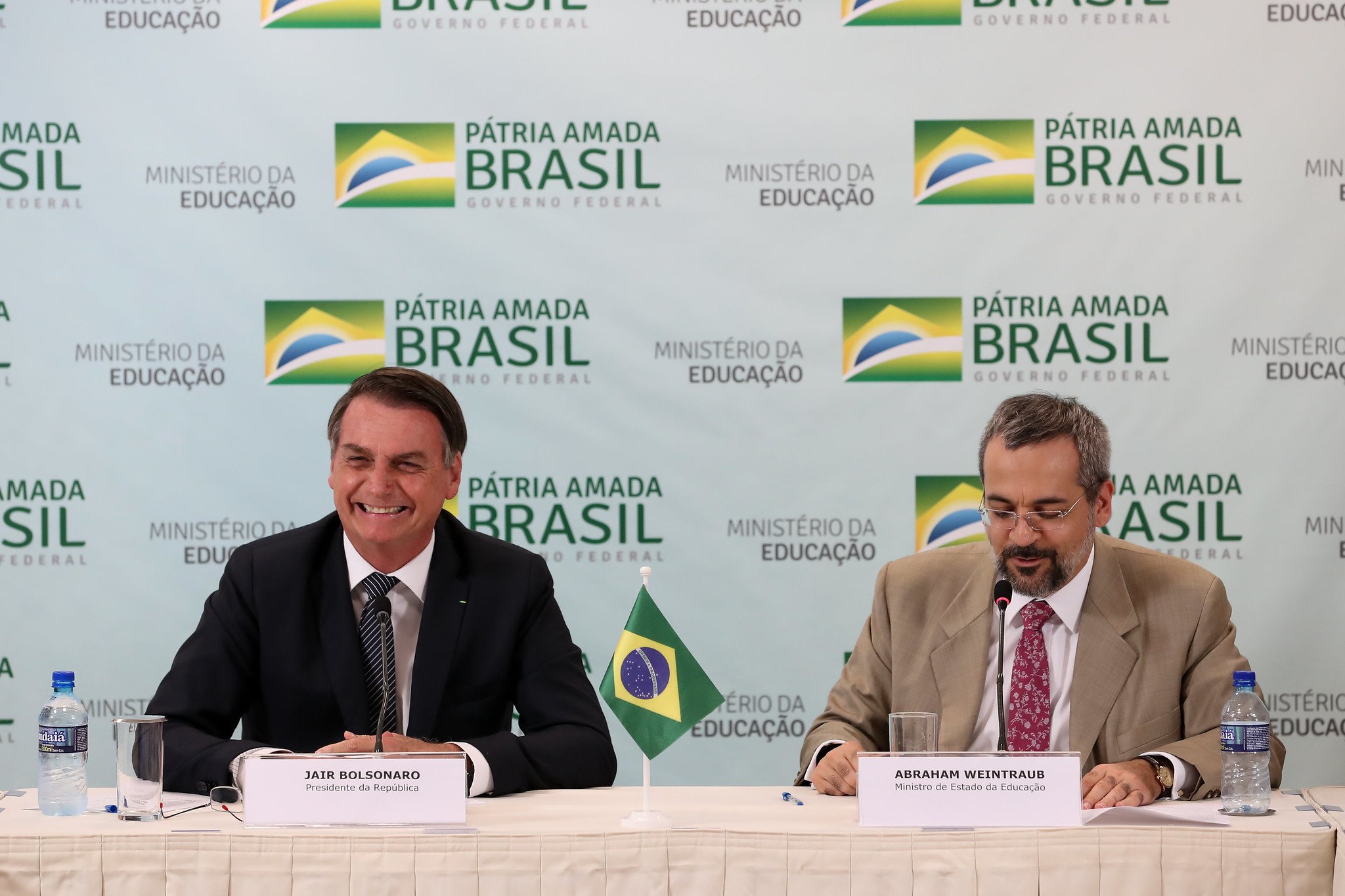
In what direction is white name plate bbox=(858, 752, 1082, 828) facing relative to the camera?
toward the camera

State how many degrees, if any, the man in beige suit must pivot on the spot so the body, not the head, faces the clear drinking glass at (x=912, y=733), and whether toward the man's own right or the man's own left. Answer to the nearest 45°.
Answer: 0° — they already face it

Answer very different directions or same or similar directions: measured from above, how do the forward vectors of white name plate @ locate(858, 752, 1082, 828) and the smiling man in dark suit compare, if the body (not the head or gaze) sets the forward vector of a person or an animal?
same or similar directions

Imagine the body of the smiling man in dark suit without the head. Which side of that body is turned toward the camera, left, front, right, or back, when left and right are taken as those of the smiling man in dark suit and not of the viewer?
front

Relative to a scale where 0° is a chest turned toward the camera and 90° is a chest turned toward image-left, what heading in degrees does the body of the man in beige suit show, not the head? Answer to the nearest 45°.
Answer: approximately 0°

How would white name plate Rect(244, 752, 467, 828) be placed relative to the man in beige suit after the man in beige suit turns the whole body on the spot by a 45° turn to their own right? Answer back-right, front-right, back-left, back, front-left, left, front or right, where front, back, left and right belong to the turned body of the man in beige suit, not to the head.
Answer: front

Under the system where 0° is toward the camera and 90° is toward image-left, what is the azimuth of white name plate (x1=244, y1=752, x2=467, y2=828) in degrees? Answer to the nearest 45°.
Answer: approximately 0°

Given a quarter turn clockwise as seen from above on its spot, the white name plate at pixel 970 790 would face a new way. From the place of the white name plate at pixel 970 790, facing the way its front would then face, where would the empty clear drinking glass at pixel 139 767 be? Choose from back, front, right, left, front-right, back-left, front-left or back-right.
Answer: front
